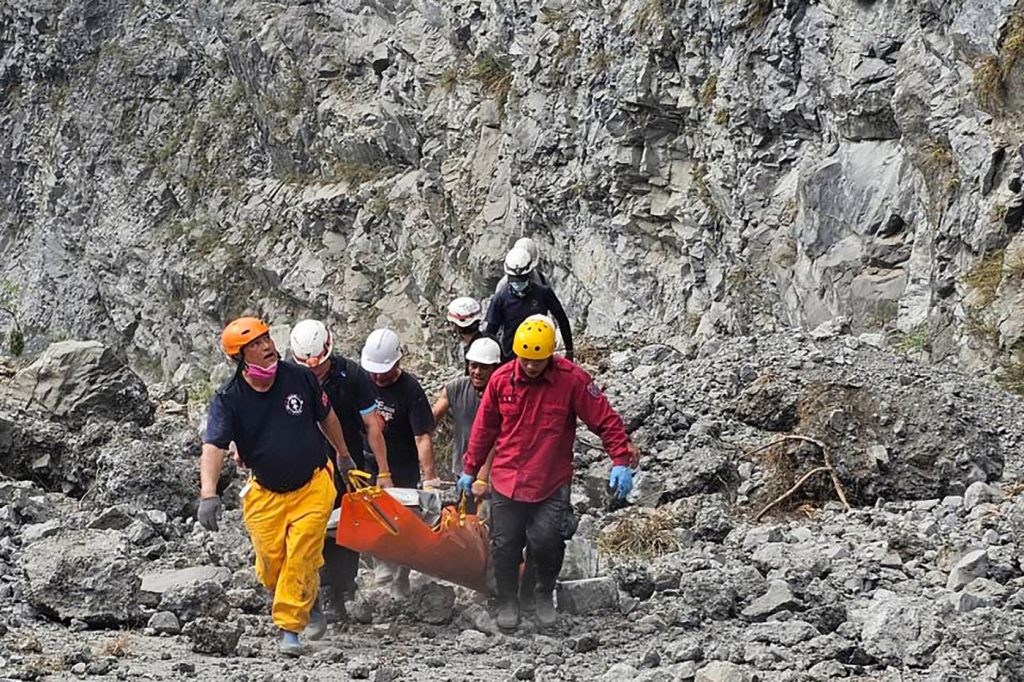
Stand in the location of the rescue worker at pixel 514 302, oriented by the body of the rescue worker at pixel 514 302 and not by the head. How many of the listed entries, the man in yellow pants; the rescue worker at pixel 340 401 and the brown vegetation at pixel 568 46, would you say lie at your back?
1

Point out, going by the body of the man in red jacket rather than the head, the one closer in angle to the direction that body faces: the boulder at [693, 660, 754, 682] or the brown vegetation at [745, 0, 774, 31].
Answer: the boulder

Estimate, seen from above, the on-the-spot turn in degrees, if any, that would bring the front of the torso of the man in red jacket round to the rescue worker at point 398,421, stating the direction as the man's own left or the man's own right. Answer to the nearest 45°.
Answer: approximately 135° to the man's own right

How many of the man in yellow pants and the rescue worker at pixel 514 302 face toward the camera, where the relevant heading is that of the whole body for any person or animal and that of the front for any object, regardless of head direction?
2

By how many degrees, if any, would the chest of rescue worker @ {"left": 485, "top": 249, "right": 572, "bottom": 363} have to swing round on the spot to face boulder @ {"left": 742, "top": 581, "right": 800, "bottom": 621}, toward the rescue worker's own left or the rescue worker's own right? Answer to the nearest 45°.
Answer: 0° — they already face it

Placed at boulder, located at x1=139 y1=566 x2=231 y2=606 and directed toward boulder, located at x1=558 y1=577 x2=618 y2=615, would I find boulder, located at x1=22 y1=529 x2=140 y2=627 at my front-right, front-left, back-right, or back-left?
back-right

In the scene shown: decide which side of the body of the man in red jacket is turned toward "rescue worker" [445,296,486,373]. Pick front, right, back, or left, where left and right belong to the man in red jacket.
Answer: back

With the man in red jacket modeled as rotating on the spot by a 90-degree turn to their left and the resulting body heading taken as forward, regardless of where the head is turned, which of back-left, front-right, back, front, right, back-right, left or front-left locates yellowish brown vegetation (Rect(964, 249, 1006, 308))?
front-left

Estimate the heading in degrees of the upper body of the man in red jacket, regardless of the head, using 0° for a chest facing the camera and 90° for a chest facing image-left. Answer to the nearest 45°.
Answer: approximately 0°

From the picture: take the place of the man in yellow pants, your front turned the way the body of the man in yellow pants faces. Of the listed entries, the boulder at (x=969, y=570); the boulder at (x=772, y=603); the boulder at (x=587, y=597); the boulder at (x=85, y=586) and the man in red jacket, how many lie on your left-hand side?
4
